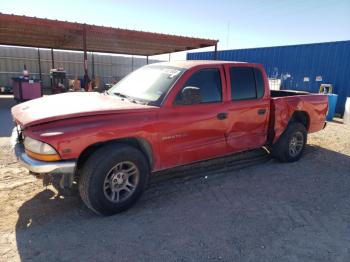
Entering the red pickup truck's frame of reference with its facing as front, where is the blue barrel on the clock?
The blue barrel is roughly at 6 o'clock from the red pickup truck.

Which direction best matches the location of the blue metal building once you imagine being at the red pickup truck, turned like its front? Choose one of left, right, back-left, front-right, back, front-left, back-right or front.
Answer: back

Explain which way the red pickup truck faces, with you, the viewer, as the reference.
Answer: facing the viewer and to the left of the viewer

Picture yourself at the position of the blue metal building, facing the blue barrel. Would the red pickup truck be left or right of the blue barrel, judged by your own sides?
right
